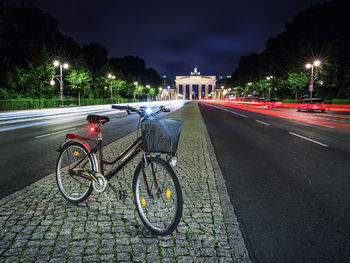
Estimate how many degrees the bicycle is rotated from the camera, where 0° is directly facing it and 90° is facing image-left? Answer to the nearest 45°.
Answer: approximately 315°

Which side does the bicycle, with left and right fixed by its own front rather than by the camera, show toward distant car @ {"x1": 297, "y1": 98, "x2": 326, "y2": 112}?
left

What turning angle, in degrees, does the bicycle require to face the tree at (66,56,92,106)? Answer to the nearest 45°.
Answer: approximately 135° to its left
